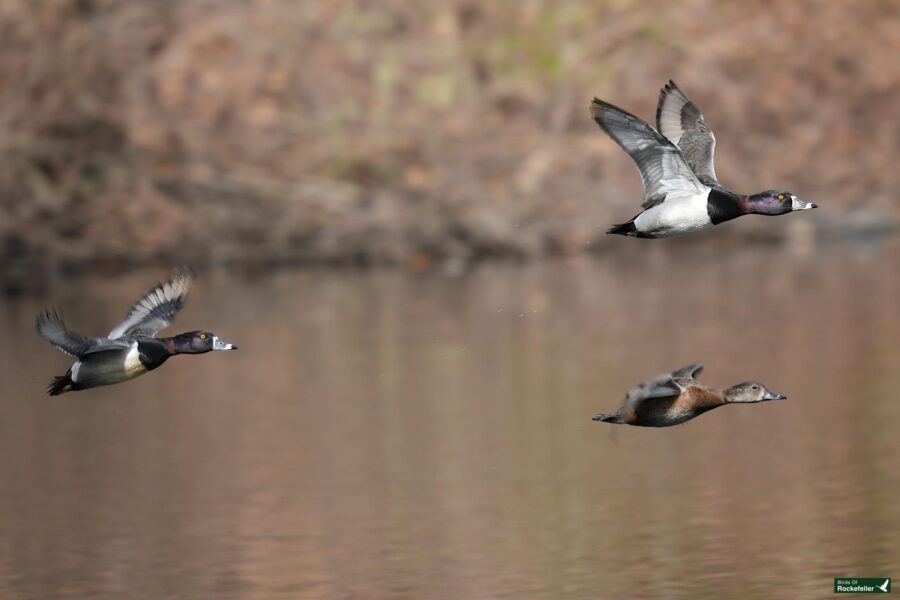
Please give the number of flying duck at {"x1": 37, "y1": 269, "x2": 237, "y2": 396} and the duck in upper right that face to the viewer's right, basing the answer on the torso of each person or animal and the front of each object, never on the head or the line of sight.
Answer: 2

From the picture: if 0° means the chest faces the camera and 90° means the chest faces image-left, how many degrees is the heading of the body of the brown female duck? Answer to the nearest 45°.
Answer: approximately 270°

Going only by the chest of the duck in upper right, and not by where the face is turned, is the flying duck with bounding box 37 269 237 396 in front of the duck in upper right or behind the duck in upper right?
behind

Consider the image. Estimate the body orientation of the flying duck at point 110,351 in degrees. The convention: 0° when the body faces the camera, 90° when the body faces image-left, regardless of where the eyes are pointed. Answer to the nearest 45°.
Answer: approximately 270°

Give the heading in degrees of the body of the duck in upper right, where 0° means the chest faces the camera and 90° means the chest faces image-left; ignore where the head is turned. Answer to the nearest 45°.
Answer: approximately 270°

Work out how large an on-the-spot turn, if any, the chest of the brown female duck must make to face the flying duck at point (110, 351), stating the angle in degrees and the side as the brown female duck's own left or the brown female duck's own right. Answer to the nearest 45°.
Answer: approximately 180°
